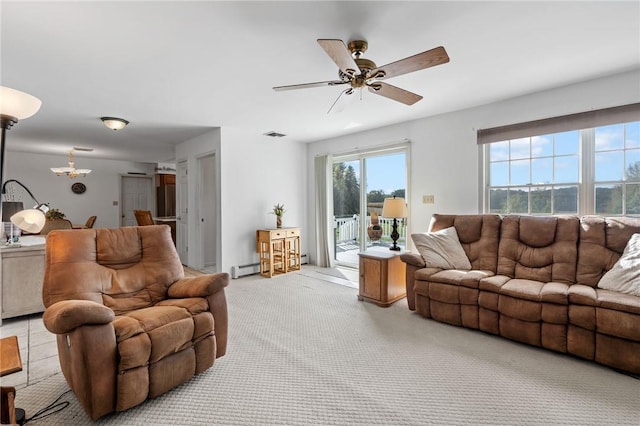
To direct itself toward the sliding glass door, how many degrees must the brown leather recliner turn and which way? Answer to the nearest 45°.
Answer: approximately 90° to its left

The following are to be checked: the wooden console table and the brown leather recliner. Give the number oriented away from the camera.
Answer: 0

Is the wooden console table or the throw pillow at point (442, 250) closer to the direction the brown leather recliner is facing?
the throw pillow

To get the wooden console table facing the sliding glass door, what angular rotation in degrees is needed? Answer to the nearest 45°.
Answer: approximately 45° to its left

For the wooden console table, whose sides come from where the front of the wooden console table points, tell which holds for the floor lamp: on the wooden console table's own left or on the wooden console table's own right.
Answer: on the wooden console table's own right

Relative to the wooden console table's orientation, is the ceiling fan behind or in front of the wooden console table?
in front

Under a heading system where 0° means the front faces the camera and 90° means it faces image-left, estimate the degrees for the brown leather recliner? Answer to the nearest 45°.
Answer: approximately 315°

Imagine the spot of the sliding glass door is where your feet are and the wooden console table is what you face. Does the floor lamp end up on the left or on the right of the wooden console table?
left

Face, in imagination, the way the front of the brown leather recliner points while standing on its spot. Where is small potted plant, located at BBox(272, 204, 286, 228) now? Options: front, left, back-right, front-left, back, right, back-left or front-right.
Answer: left

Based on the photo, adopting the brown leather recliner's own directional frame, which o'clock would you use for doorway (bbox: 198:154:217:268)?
The doorway is roughly at 8 o'clock from the brown leather recliner.

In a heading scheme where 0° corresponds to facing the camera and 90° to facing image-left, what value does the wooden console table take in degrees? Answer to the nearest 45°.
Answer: approximately 315°

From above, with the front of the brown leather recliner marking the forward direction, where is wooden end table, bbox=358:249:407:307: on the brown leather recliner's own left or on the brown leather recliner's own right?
on the brown leather recliner's own left

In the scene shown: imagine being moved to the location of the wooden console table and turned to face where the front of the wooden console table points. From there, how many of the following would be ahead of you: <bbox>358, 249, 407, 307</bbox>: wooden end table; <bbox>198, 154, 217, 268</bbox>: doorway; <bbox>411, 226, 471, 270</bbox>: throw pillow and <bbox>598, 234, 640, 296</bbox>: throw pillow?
3

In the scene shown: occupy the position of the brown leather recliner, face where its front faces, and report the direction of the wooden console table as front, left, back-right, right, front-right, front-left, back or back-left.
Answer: left
